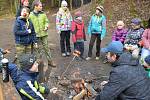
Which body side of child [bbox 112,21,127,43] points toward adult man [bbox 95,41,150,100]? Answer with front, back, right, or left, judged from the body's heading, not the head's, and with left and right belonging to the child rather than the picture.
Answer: front

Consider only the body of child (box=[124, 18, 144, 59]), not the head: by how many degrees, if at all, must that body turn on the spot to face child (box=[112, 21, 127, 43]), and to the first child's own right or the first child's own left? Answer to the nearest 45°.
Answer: approximately 90° to the first child's own right

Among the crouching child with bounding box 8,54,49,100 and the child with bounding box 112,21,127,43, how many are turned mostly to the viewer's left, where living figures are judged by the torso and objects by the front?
0

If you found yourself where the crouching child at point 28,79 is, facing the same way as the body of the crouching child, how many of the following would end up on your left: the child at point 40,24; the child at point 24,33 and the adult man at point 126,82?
2

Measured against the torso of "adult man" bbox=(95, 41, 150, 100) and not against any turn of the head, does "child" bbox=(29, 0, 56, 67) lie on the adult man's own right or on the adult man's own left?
on the adult man's own right

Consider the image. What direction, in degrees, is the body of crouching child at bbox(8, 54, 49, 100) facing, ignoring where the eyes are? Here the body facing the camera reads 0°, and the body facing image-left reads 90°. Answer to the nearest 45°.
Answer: approximately 270°

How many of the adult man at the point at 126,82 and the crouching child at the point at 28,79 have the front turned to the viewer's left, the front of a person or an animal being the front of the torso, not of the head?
1

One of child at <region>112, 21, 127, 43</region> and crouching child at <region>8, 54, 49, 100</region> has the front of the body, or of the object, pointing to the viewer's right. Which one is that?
the crouching child

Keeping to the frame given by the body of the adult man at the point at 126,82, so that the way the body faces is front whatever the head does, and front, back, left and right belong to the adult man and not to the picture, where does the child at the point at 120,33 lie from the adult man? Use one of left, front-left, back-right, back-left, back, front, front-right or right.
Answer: right

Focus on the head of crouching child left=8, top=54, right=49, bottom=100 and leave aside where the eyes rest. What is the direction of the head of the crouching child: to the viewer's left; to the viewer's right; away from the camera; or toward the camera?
to the viewer's right
